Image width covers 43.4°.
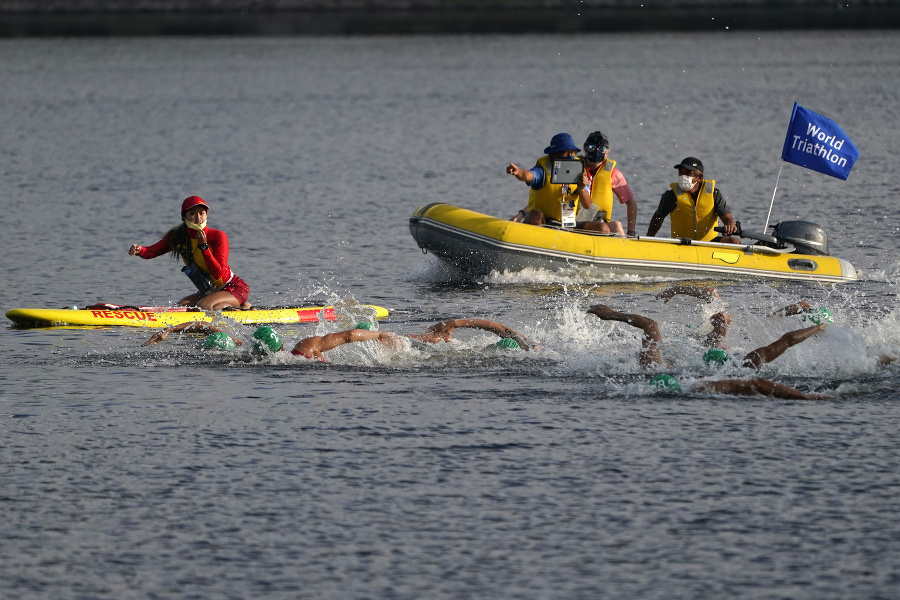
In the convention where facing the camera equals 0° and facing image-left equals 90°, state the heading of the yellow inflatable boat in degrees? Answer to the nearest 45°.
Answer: approximately 90°

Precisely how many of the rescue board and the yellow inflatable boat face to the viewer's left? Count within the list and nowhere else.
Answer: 2

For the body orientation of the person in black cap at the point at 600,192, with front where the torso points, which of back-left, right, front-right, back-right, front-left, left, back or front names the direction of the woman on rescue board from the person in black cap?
front

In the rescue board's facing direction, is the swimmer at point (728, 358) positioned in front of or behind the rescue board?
behind

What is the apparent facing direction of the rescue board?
to the viewer's left

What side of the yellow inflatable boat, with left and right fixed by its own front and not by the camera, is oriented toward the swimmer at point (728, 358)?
left

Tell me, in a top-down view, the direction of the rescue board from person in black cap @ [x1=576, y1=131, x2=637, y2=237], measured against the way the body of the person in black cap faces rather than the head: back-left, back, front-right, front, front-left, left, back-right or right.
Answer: front

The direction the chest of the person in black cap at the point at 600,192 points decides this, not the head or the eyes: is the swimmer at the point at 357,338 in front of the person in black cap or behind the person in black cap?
in front

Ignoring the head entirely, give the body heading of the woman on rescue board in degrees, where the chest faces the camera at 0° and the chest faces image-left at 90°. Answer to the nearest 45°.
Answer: approximately 45°

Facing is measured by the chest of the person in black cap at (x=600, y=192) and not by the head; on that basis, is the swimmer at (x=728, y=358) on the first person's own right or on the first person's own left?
on the first person's own left
